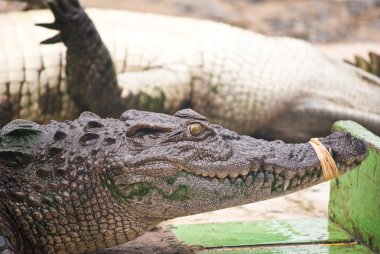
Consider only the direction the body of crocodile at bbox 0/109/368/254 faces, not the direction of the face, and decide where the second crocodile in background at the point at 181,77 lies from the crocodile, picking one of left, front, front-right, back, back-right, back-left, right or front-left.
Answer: left

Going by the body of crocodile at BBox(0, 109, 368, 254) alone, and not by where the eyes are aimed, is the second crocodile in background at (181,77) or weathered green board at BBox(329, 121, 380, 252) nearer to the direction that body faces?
the weathered green board

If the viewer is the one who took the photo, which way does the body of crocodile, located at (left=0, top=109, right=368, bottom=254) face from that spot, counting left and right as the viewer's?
facing to the right of the viewer

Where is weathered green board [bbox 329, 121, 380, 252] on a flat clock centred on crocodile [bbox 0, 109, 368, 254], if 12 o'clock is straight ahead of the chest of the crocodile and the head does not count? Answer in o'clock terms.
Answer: The weathered green board is roughly at 11 o'clock from the crocodile.
